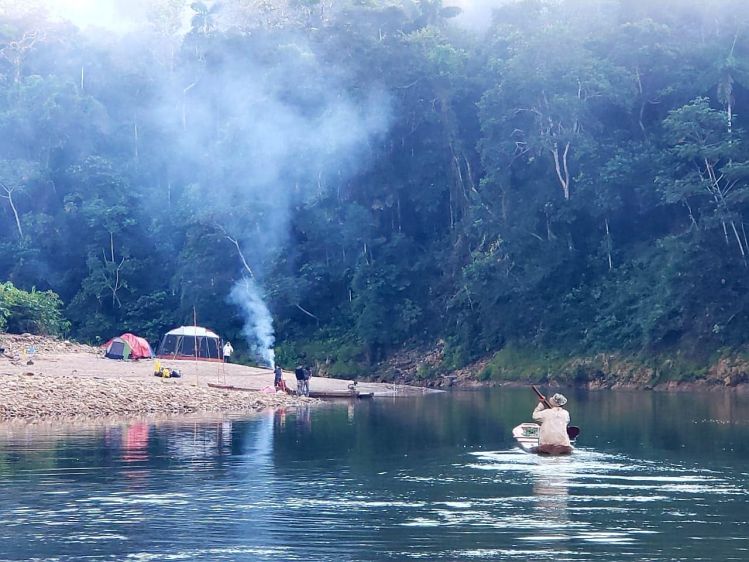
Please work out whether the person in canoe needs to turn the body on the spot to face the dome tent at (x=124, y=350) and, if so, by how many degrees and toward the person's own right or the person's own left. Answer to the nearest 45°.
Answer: approximately 45° to the person's own left

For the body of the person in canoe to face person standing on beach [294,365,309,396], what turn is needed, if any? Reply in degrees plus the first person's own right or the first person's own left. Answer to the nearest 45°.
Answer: approximately 45° to the first person's own left

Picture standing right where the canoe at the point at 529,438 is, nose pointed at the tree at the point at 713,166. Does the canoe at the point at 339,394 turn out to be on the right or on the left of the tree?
left

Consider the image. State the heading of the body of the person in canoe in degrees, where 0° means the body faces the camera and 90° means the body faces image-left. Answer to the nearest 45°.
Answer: approximately 180°

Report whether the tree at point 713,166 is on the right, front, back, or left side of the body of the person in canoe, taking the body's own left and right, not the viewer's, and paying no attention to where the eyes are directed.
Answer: front

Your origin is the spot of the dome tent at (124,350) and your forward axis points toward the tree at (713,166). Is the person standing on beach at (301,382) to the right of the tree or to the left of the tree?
right

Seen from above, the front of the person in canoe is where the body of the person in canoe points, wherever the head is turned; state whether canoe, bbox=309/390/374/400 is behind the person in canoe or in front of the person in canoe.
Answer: in front
